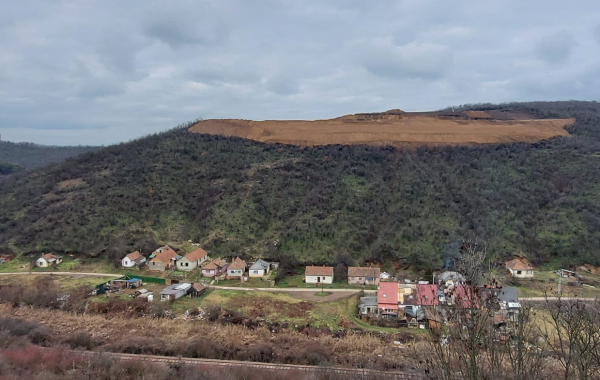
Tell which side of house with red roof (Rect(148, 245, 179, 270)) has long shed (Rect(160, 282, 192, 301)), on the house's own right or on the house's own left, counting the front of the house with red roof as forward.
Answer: on the house's own left

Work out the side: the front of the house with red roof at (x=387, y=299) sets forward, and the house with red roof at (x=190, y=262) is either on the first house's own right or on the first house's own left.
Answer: on the first house's own right

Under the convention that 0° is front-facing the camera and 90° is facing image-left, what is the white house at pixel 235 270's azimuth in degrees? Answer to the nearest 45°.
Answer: approximately 0°

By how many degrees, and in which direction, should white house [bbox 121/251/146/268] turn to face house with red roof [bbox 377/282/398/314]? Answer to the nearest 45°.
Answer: approximately 90° to its left

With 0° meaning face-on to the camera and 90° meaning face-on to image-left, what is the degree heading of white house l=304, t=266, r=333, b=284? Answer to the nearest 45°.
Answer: approximately 0°

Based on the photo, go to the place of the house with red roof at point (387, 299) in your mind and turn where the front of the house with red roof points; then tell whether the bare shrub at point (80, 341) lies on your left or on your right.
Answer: on your right
